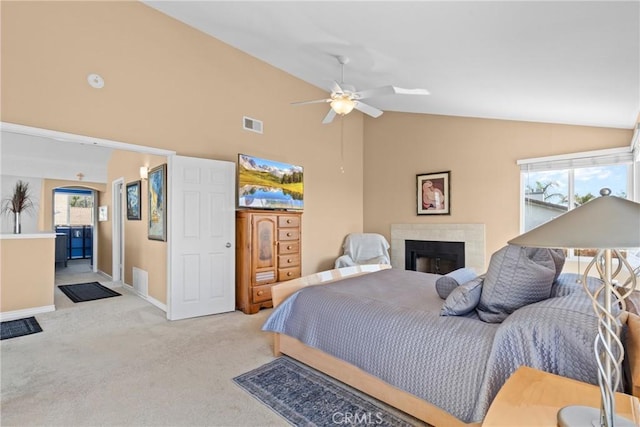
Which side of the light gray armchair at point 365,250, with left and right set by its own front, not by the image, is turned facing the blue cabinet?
right

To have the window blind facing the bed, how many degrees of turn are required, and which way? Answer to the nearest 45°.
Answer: approximately 45° to its left

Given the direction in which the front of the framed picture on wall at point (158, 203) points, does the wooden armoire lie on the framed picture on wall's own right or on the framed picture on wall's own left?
on the framed picture on wall's own left

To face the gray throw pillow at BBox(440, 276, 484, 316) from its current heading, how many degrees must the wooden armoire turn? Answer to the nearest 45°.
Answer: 0° — it already faces it

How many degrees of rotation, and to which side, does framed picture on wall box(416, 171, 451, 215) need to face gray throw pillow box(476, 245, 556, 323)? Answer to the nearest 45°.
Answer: approximately 45° to its left

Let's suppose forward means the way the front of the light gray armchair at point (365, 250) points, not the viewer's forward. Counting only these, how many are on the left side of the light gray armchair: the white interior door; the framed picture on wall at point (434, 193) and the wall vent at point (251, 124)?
1

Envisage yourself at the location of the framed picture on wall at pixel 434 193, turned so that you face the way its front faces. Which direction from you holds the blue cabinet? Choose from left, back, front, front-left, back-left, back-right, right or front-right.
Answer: front-right

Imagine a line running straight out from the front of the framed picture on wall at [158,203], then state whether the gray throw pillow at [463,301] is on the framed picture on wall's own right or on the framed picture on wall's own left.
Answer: on the framed picture on wall's own left

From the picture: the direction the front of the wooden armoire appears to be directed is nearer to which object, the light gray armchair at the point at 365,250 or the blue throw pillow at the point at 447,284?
the blue throw pillow
